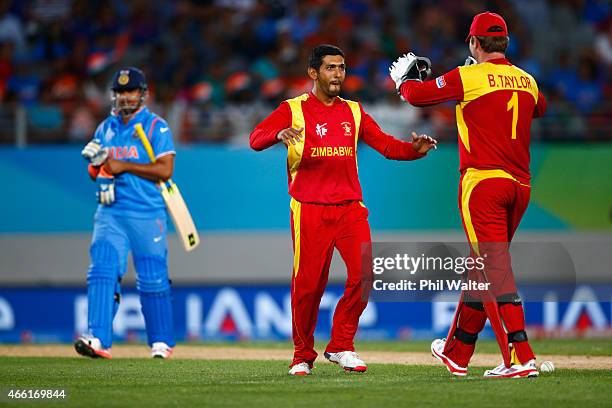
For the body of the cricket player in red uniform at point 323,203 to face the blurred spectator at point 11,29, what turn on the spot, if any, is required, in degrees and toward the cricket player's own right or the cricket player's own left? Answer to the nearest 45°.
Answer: approximately 180°

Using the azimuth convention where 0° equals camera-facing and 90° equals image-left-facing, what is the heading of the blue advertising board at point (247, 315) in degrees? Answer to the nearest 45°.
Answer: approximately 0°

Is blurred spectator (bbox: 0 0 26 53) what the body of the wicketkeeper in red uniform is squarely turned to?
yes

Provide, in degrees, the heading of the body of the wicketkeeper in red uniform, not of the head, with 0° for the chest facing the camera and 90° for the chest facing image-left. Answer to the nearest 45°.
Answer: approximately 135°

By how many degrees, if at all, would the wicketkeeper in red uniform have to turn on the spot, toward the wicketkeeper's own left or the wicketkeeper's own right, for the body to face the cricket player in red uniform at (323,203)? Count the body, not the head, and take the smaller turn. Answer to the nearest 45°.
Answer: approximately 45° to the wicketkeeper's own left

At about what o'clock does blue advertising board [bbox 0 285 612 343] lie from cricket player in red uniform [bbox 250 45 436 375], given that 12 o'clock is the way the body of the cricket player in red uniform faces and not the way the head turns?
The blue advertising board is roughly at 7 o'clock from the cricket player in red uniform.

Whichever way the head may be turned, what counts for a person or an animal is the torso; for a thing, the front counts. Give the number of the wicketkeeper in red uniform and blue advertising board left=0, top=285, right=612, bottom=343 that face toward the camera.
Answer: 1

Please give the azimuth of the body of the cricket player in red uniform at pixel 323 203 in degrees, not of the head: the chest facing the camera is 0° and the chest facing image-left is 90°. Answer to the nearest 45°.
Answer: approximately 315°
